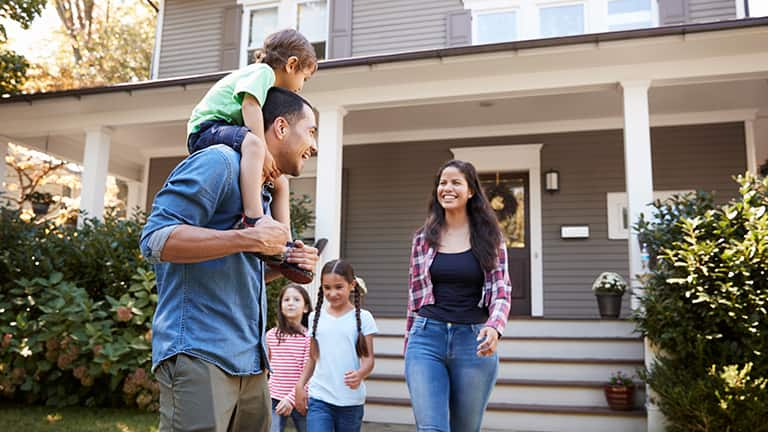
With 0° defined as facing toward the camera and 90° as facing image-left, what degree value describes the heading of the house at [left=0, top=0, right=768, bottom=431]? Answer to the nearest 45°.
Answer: approximately 0°

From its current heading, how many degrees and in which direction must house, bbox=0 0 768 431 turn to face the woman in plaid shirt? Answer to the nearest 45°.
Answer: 0° — it already faces them

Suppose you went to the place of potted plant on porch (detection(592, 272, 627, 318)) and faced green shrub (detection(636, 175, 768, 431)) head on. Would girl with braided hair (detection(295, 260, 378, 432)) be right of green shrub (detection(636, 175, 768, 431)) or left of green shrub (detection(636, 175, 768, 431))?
right

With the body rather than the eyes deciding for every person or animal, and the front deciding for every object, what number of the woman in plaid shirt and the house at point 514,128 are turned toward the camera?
2

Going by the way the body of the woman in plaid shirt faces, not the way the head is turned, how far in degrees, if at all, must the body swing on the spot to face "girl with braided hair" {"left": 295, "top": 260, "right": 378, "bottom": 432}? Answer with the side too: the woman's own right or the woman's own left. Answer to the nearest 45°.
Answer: approximately 135° to the woman's own right

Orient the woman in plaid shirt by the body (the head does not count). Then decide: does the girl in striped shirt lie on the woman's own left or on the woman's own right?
on the woman's own right

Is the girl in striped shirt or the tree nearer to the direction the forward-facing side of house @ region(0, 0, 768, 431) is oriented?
the girl in striped shirt

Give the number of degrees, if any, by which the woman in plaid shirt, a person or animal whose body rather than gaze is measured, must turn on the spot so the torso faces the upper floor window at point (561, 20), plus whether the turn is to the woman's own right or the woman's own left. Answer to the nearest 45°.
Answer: approximately 180°

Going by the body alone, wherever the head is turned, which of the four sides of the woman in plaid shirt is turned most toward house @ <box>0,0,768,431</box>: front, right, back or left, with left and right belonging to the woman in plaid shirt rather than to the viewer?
back
